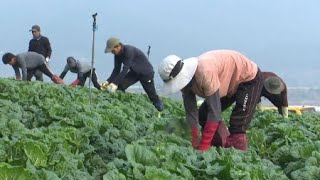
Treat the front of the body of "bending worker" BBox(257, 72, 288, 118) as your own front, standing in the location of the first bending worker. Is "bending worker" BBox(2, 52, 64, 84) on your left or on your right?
on your right

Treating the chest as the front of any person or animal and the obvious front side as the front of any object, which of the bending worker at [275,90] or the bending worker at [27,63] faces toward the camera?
the bending worker at [275,90]

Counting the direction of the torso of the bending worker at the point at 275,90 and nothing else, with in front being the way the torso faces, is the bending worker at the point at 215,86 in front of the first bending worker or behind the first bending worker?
in front

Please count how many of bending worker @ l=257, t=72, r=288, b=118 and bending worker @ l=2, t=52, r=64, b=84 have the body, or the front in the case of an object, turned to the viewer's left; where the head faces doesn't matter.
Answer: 1

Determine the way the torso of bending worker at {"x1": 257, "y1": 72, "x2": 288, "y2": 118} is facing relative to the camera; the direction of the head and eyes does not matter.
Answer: toward the camera

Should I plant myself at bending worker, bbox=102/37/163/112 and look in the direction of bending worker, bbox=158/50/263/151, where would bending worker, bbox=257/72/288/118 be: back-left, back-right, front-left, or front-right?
front-left

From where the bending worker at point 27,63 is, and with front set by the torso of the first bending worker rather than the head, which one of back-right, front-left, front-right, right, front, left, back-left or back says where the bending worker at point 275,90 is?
back-left

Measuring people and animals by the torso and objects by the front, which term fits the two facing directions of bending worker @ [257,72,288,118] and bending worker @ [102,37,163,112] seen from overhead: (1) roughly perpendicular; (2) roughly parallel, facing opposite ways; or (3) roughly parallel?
roughly perpendicular

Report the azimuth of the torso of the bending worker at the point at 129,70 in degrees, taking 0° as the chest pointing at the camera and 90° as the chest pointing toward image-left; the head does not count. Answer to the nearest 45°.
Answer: approximately 90°

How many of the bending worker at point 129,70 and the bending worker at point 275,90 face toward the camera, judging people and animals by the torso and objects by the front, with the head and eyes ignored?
1

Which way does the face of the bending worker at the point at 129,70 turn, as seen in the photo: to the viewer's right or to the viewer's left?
to the viewer's left

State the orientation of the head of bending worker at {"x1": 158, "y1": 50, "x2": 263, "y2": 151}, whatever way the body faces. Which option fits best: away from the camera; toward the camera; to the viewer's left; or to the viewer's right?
to the viewer's left

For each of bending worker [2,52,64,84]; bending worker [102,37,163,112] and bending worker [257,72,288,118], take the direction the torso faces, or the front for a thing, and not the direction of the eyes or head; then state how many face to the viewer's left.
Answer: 2

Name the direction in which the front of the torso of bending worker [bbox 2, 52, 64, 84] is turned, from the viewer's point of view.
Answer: to the viewer's left
